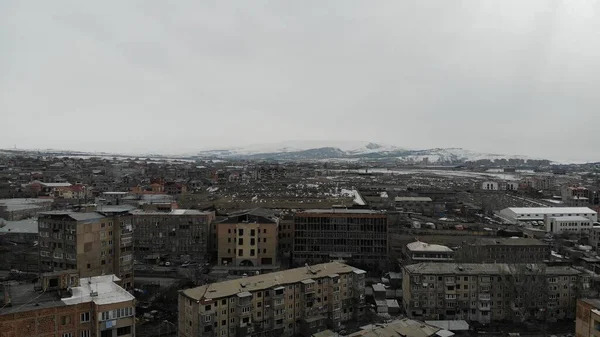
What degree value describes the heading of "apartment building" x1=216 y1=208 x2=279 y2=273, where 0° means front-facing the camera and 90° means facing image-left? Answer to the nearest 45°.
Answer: approximately 0°

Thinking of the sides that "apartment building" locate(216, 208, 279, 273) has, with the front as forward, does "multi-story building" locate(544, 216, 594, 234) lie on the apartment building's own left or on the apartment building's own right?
on the apartment building's own left

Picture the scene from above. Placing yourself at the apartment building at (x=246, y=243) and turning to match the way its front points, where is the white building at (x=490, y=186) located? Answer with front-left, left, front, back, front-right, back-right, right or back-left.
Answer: back-left

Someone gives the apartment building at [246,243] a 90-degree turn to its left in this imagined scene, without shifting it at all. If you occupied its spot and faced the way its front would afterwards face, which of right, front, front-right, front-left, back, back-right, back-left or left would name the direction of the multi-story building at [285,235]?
front-left

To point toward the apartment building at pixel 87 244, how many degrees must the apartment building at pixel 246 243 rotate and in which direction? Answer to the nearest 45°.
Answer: approximately 45° to its right

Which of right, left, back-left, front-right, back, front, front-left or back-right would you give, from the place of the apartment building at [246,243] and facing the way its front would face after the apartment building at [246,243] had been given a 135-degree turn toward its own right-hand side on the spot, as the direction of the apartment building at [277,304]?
back-left

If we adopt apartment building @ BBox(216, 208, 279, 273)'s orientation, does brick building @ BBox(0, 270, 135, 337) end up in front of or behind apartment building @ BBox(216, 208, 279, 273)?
in front

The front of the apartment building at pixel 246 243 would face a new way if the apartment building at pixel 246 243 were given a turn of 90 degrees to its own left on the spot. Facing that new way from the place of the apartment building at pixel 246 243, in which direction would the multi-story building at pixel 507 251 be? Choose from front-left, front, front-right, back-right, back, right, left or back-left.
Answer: front

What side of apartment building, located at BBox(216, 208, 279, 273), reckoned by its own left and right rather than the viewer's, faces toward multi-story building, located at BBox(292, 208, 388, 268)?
left

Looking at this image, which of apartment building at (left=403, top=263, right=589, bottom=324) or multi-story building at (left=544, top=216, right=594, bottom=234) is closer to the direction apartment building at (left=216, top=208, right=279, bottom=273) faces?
the apartment building

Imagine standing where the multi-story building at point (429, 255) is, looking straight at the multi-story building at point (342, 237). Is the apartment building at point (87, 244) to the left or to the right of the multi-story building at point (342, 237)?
left
